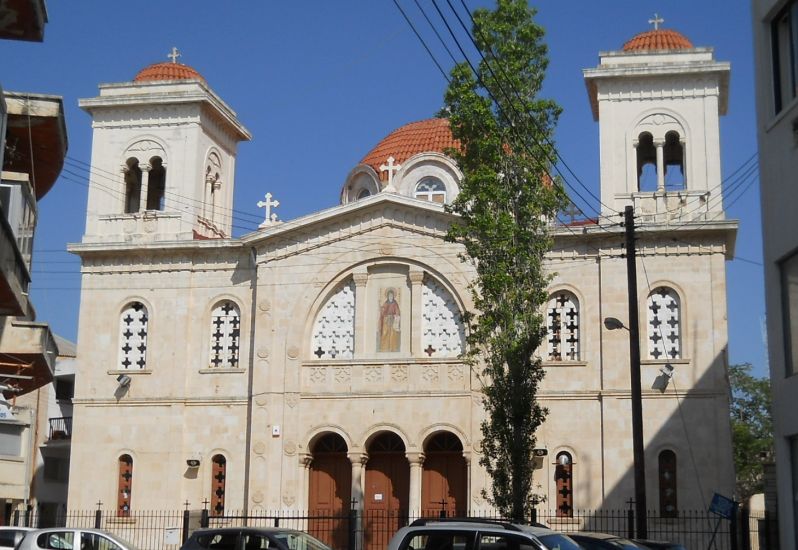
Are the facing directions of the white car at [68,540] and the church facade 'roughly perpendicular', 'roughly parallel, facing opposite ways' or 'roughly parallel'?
roughly perpendicular

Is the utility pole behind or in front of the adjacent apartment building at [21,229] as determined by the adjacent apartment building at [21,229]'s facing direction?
in front

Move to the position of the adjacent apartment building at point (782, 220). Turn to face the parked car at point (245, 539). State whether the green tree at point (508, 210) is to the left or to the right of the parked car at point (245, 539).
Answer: right

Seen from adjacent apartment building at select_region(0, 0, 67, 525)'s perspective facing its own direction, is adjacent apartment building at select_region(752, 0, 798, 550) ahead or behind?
ahead

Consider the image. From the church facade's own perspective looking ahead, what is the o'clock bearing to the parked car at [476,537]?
The parked car is roughly at 12 o'clock from the church facade.

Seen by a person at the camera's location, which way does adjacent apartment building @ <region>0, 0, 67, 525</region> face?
facing to the right of the viewer
